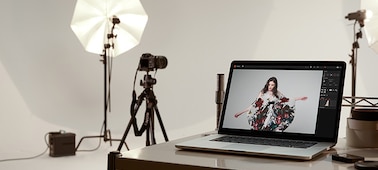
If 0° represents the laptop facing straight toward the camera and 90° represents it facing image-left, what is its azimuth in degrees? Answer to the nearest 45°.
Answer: approximately 45°

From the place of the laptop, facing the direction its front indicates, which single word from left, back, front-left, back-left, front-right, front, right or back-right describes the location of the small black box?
right

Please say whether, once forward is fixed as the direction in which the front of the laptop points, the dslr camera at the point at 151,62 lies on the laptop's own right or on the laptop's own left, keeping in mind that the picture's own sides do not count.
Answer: on the laptop's own right
